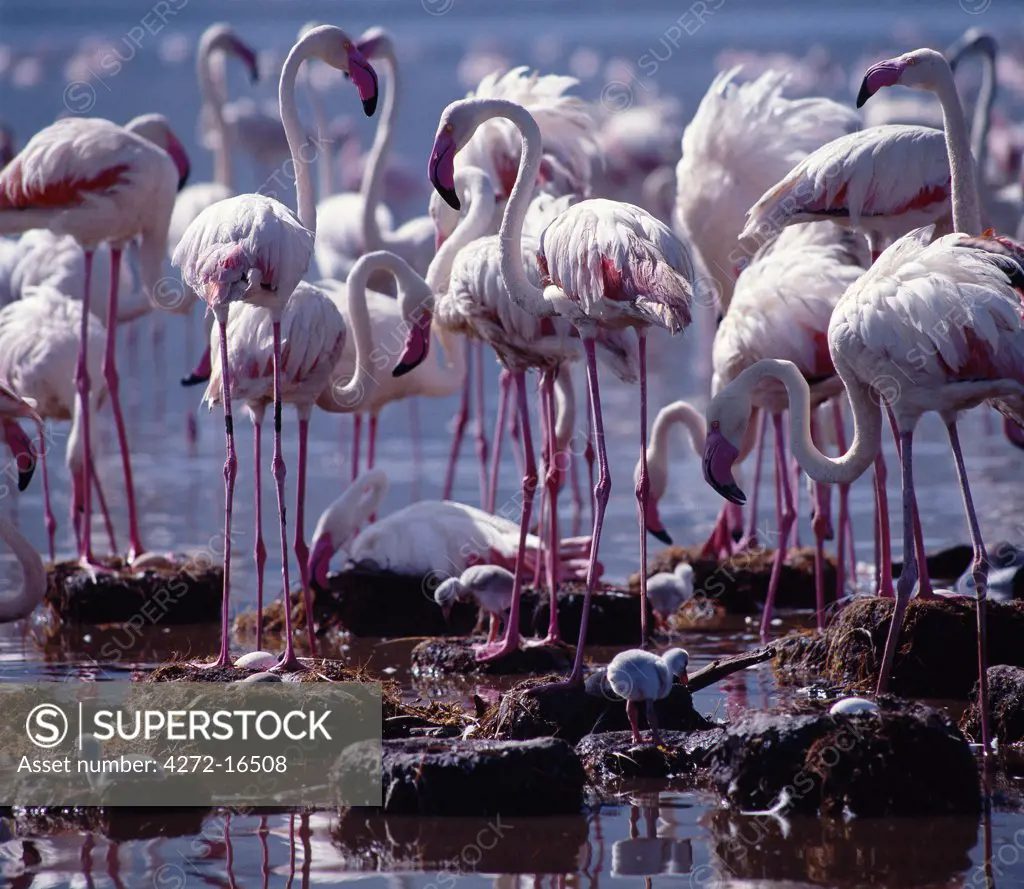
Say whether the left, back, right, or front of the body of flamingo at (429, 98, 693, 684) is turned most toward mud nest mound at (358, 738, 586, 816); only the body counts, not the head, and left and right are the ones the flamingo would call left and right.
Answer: left

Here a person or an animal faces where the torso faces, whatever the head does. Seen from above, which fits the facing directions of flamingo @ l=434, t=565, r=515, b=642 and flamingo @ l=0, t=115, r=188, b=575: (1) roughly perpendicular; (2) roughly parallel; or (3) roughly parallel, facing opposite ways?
roughly parallel, facing opposite ways

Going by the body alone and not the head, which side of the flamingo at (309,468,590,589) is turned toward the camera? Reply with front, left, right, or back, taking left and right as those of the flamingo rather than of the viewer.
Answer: left

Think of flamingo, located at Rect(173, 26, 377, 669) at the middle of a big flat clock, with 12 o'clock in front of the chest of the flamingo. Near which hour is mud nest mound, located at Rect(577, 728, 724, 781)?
The mud nest mound is roughly at 3 o'clock from the flamingo.

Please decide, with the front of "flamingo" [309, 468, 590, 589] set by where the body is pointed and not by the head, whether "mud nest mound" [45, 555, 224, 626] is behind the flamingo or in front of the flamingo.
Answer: in front

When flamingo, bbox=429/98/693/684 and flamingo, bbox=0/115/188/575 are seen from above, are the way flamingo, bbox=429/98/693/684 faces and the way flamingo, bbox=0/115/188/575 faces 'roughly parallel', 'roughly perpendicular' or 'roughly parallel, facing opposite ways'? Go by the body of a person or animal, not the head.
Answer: roughly parallel, facing opposite ways

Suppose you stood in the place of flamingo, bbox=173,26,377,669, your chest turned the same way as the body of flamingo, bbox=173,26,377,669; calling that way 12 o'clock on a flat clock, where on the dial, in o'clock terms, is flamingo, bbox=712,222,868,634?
flamingo, bbox=712,222,868,634 is roughly at 1 o'clock from flamingo, bbox=173,26,377,669.

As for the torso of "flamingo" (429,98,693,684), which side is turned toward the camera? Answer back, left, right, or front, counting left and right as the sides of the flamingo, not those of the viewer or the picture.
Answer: left

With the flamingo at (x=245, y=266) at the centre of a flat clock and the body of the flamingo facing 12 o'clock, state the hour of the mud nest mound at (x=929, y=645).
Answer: The mud nest mound is roughly at 2 o'clock from the flamingo.

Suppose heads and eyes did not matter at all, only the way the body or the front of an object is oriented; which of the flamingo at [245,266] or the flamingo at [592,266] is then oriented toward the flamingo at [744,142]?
the flamingo at [245,266]

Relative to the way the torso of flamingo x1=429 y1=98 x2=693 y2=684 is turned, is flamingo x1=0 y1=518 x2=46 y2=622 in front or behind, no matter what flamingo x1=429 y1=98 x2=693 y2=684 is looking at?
in front

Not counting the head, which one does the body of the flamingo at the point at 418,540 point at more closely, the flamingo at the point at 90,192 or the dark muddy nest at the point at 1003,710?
the flamingo

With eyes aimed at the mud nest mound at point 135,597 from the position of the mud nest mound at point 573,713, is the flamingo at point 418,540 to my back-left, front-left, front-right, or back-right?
front-right

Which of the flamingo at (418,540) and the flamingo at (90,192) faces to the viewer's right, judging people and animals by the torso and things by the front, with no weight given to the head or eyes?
the flamingo at (90,192)

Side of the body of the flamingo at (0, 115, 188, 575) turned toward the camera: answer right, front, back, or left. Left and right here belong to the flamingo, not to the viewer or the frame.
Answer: right

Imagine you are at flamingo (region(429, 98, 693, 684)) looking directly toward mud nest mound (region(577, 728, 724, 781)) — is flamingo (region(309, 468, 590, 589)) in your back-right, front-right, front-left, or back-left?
back-right
